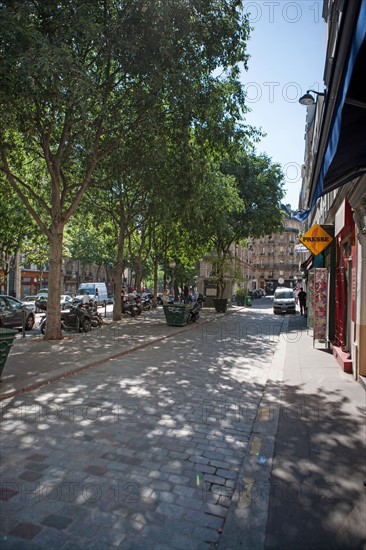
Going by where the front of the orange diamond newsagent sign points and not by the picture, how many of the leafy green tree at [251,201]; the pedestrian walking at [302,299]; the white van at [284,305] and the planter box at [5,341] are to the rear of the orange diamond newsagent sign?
3

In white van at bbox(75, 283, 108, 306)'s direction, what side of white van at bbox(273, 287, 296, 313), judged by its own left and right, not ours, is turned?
right

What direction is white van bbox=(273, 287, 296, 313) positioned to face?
toward the camera

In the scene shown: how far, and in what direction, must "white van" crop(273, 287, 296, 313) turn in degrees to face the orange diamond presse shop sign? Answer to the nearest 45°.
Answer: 0° — it already faces it

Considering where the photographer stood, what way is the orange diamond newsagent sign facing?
facing the viewer

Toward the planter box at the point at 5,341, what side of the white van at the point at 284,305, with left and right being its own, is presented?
front

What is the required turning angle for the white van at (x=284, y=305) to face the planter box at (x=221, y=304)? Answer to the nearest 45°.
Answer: approximately 90° to its right

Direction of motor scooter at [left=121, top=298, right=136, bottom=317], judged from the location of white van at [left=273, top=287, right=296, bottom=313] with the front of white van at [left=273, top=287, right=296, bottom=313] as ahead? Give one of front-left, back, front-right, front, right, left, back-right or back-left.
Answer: front-right

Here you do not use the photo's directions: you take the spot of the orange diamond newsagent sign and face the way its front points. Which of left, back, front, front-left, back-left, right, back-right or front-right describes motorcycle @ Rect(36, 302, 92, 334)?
right
